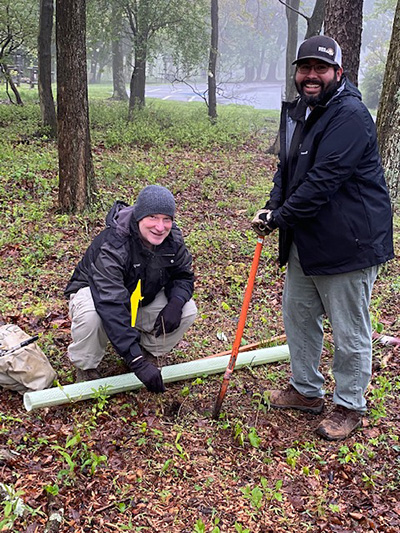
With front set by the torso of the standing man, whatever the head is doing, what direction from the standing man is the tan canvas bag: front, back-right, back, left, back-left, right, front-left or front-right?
front-right

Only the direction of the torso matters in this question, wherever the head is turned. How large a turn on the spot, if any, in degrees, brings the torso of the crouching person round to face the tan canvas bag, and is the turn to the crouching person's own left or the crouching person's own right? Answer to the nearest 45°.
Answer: approximately 135° to the crouching person's own right
